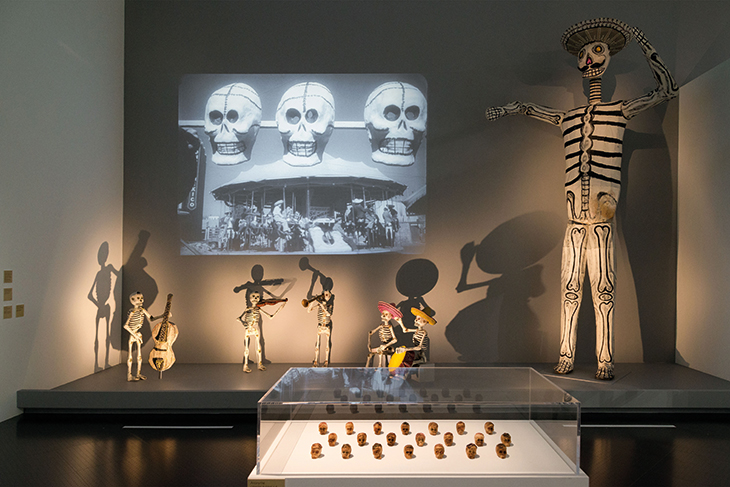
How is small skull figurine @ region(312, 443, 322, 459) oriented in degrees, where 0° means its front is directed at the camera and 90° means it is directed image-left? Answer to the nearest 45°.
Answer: approximately 45°

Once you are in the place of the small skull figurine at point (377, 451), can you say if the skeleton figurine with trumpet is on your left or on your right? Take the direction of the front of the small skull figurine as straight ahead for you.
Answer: on your right

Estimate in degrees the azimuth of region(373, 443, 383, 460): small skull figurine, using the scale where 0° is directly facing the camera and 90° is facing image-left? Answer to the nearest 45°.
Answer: approximately 45°

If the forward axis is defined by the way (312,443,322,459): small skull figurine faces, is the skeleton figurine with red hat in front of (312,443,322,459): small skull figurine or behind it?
behind

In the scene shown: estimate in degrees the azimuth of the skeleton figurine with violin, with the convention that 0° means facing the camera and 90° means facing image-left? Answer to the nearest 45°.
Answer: approximately 0°

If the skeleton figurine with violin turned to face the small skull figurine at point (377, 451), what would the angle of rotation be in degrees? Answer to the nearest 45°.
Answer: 0° — it already faces it

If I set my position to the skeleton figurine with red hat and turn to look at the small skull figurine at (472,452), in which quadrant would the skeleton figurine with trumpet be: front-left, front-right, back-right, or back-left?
back-right

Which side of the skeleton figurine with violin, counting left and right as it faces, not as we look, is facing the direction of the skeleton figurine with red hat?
left
